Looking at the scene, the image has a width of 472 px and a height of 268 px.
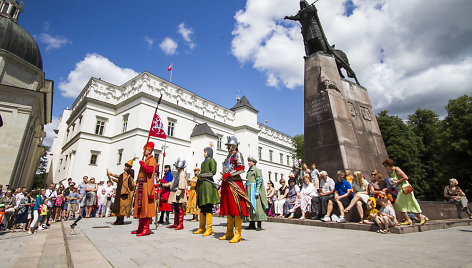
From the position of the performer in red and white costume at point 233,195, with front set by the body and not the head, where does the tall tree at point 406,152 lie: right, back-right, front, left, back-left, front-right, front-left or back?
back

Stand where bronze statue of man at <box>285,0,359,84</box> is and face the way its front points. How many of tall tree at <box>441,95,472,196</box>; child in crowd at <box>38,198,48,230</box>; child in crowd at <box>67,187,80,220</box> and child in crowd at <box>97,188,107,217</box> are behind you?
1

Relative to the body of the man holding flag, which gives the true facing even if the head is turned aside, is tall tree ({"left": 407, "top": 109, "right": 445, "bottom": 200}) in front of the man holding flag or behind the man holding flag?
behind

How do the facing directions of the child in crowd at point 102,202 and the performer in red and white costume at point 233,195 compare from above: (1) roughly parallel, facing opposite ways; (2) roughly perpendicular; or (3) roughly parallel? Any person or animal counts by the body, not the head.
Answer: roughly perpendicular

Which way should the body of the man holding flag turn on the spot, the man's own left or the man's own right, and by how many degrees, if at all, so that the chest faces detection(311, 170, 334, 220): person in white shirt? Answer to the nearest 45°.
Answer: approximately 135° to the man's own left

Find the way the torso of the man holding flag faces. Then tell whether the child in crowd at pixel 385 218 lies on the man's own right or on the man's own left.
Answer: on the man's own left

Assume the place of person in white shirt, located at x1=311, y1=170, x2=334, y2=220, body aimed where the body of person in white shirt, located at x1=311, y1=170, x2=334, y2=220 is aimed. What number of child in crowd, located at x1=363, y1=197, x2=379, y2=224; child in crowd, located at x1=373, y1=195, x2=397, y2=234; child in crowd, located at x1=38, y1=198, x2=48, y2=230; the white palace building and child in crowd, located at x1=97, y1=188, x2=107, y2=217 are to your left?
2

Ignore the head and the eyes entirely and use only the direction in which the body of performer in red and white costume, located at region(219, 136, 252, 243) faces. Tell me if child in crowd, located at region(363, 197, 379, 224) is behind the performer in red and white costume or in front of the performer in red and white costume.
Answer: behind

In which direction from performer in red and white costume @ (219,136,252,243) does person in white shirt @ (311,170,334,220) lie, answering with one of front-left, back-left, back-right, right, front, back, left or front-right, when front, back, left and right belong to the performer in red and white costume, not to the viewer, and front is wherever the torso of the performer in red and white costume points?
back

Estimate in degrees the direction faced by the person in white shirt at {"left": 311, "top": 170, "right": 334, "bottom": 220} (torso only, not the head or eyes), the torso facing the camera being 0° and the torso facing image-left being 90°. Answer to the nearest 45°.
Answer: approximately 45°

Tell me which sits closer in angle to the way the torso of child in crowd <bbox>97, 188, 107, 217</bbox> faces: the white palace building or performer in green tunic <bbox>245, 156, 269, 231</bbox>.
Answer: the performer in green tunic

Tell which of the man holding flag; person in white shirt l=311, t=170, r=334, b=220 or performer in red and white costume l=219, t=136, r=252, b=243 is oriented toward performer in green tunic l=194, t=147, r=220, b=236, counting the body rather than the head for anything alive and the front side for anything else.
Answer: the person in white shirt

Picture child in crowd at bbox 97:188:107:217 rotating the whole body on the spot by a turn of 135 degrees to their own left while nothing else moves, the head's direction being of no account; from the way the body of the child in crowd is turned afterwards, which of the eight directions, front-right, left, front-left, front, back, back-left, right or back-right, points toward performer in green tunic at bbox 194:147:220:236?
back-right
